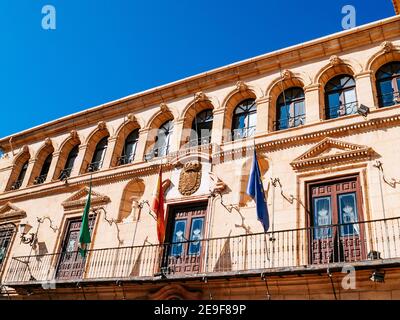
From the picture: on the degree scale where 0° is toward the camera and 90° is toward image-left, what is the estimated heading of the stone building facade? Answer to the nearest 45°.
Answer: approximately 45°
